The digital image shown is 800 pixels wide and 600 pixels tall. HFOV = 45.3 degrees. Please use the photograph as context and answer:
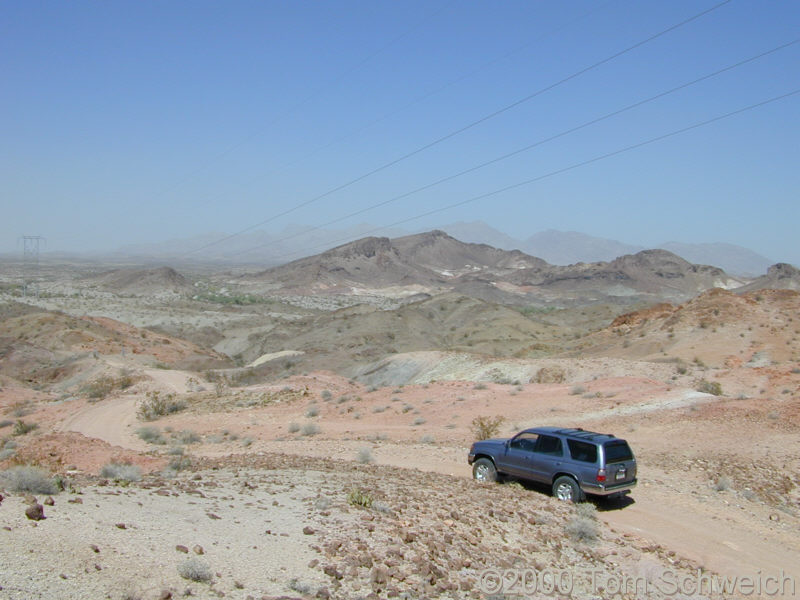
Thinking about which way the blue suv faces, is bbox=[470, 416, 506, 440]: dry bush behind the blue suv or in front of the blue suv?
in front

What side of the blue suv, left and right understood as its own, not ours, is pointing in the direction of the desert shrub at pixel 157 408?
front

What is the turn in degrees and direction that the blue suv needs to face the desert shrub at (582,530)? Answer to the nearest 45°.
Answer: approximately 135° to its left

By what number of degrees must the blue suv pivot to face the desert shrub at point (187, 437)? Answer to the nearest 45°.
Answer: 0° — it already faces it

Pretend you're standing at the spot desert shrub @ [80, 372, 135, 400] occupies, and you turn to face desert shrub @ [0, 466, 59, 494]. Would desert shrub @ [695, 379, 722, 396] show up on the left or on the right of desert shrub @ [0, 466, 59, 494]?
left

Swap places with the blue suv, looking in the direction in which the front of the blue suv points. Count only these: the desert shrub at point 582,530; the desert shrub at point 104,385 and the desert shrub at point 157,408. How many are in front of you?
2

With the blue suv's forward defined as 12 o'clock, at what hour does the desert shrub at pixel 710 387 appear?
The desert shrub is roughly at 2 o'clock from the blue suv.

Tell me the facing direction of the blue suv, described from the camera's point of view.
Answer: facing away from the viewer and to the left of the viewer

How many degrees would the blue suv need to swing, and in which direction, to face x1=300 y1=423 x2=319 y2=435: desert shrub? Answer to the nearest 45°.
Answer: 0° — it already faces it

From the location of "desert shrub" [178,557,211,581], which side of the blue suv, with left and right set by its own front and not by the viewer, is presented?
left

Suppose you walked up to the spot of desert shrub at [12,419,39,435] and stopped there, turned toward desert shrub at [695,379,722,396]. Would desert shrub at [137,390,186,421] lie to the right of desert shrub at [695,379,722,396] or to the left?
left

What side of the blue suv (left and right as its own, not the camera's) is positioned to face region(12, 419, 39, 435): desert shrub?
front
